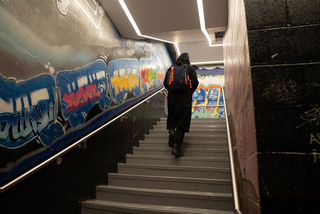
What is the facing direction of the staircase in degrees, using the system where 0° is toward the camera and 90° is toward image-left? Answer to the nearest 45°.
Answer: approximately 0°
